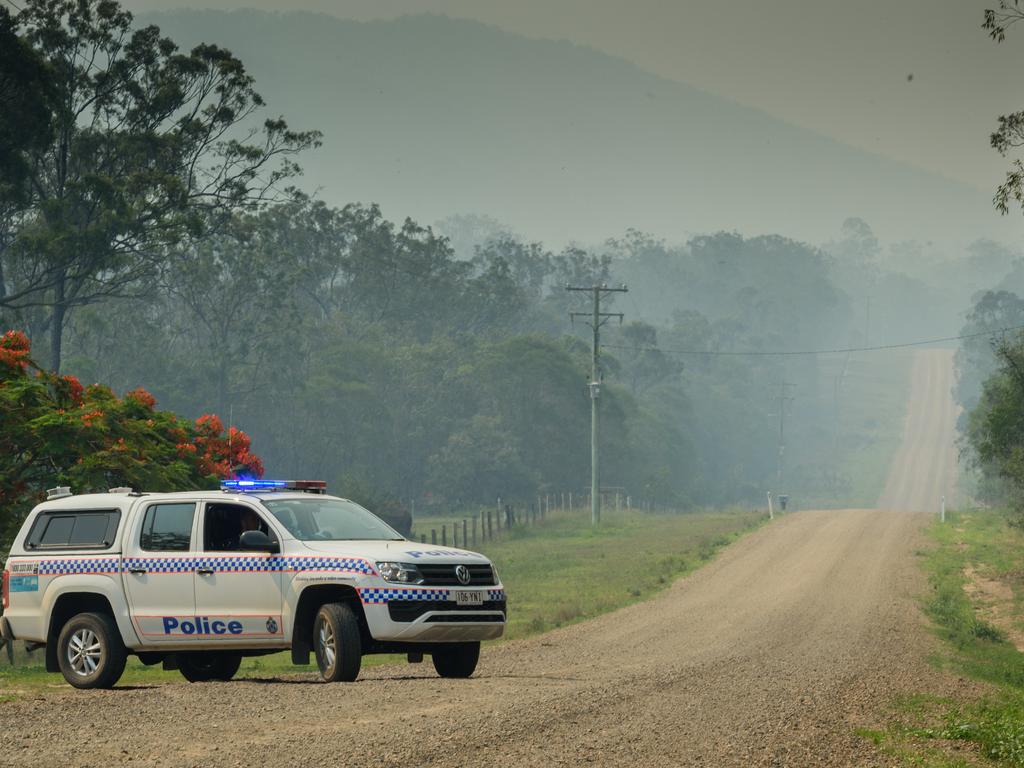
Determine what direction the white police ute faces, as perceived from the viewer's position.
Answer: facing the viewer and to the right of the viewer

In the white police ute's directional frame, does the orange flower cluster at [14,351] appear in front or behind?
behind

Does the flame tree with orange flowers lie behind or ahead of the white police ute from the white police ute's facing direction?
behind
